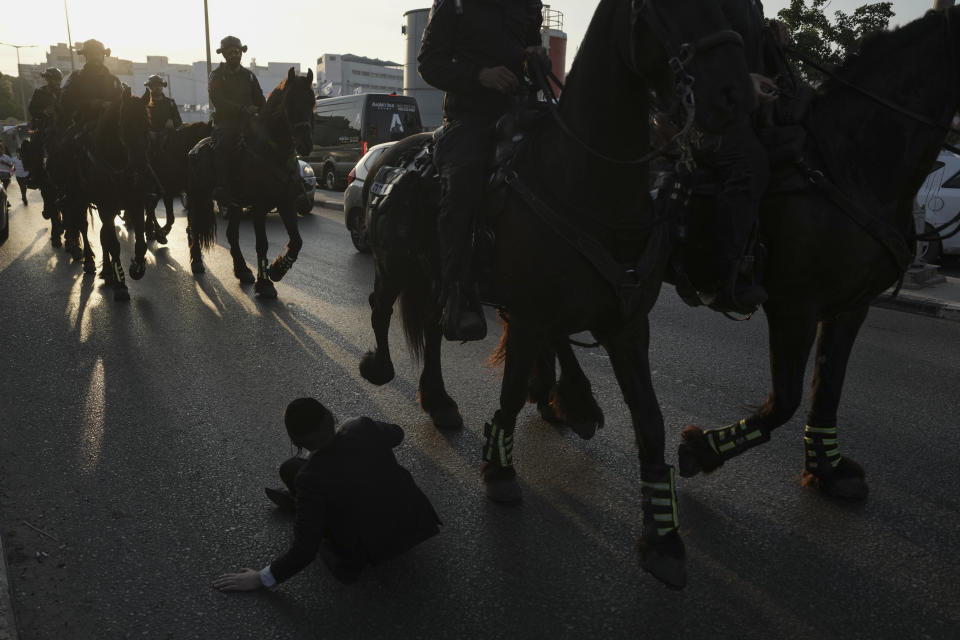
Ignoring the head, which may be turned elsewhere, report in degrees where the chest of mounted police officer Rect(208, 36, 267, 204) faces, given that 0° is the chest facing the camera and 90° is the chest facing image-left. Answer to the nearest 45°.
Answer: approximately 315°

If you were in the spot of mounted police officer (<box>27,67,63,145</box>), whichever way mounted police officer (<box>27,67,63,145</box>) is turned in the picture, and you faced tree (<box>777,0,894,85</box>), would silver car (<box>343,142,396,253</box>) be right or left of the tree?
right

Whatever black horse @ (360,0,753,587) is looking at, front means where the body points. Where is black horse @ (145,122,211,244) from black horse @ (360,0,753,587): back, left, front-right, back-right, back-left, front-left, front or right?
back

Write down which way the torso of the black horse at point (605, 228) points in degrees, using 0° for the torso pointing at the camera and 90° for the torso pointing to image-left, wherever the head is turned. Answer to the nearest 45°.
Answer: approximately 315°
